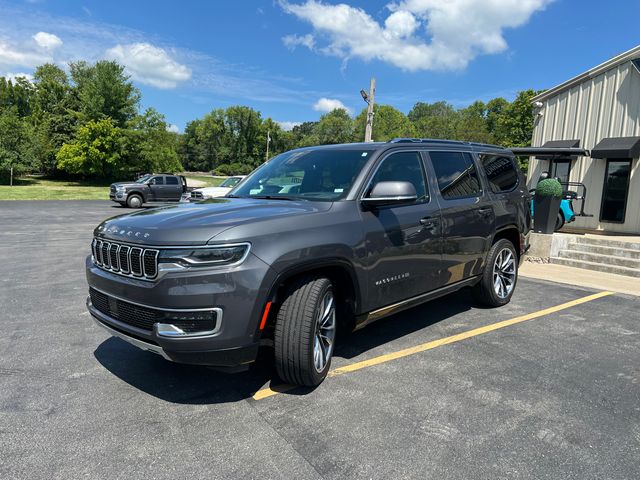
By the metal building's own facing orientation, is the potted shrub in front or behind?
in front

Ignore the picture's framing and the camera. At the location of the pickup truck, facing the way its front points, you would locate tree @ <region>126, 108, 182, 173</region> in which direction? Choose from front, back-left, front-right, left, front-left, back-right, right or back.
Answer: back-right

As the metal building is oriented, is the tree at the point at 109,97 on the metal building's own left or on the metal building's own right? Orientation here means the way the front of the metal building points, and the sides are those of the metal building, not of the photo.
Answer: on the metal building's own right

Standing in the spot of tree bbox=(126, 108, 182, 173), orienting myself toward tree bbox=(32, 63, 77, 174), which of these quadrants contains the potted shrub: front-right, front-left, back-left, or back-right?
back-left

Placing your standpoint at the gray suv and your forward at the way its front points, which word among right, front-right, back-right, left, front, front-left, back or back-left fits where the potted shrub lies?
back

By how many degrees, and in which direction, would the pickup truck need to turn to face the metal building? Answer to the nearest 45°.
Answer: approximately 90° to its left

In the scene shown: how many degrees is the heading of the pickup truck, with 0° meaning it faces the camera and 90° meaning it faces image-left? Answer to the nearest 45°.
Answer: approximately 45°

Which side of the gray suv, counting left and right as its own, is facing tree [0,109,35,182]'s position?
right

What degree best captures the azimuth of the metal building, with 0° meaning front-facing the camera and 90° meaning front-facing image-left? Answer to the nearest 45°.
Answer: approximately 45°

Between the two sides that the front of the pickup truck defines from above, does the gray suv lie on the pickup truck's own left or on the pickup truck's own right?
on the pickup truck's own left

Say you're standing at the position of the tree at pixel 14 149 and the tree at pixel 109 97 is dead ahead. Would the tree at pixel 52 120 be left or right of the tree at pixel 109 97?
left

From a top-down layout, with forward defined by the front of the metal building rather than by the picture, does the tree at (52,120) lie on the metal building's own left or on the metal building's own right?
on the metal building's own right

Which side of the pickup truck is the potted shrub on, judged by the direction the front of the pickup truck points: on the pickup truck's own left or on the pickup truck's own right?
on the pickup truck's own left

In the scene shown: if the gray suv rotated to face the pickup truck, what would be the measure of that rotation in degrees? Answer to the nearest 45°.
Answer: approximately 135° to its right
